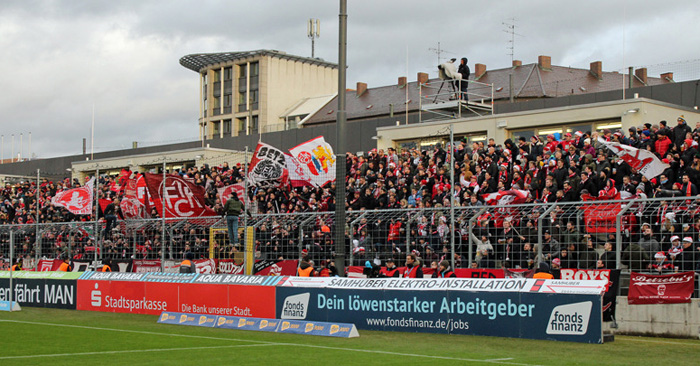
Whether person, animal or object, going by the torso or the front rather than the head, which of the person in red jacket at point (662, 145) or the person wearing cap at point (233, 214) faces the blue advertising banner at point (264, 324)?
the person in red jacket

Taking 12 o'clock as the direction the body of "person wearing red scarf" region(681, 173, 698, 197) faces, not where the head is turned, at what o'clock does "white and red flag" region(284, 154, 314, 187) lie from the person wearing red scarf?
The white and red flag is roughly at 2 o'clock from the person wearing red scarf.

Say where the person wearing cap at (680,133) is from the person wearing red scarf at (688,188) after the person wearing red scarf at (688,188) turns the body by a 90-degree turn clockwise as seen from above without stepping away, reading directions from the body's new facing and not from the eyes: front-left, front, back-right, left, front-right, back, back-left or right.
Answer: front-right

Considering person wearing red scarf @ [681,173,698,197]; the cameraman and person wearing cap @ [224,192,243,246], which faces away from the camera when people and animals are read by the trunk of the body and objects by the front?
person wearing cap @ [224,192,243,246]

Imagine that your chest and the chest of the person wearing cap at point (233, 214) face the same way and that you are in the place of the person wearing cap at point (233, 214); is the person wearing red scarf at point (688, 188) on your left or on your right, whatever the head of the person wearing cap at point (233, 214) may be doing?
on your right

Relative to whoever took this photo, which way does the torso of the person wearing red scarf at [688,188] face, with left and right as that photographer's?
facing the viewer and to the left of the viewer

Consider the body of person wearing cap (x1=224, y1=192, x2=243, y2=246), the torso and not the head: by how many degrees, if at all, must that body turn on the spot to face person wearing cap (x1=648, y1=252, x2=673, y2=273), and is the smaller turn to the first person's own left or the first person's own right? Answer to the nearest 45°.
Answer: approximately 135° to the first person's own right

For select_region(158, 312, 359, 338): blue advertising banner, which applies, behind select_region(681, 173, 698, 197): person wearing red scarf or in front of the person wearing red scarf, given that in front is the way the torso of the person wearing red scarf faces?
in front

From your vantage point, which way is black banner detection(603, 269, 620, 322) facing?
toward the camera

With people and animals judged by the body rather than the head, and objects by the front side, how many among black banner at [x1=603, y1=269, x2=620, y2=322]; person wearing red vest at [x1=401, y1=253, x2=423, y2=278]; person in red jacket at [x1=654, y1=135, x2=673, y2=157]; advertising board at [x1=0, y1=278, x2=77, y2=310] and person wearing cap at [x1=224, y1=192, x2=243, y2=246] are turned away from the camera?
1

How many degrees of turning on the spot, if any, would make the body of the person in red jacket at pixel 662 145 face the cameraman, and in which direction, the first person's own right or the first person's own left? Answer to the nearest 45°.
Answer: approximately 90° to the first person's own right

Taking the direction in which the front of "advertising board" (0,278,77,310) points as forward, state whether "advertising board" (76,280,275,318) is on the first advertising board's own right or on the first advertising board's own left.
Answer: on the first advertising board's own left

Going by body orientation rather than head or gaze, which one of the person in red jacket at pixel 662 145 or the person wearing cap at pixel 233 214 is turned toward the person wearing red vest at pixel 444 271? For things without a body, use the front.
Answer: the person in red jacket
